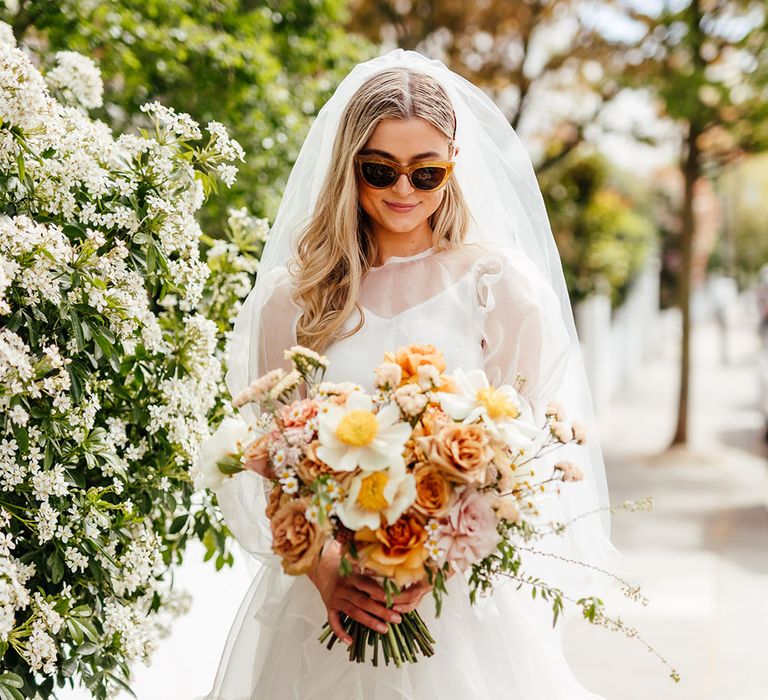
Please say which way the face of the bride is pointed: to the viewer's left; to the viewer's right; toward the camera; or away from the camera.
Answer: toward the camera

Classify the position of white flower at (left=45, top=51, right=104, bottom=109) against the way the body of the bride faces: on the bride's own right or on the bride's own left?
on the bride's own right

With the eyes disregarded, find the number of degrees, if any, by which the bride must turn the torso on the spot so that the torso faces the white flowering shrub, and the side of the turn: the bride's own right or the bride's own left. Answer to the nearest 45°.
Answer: approximately 90° to the bride's own right

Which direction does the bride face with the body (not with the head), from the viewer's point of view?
toward the camera
